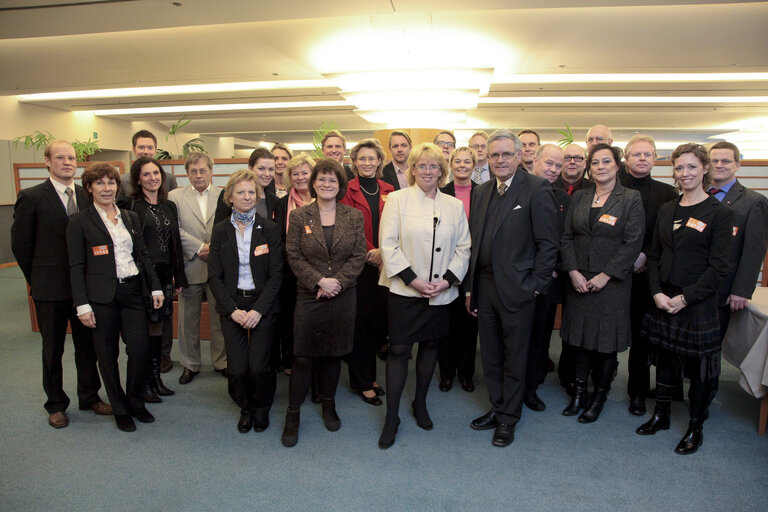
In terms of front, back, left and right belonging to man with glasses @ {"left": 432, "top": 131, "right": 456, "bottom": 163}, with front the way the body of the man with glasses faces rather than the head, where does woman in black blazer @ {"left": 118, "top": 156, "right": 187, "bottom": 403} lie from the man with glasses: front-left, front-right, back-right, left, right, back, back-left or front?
front-right

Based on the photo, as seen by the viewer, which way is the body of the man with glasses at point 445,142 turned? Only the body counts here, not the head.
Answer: toward the camera

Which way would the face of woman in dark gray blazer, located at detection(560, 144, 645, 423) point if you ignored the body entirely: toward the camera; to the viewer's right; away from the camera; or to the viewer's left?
toward the camera

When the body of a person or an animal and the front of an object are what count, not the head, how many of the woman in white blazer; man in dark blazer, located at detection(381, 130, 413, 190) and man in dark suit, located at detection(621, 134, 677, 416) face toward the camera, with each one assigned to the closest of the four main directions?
3

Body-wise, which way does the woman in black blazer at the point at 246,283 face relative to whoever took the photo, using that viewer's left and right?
facing the viewer

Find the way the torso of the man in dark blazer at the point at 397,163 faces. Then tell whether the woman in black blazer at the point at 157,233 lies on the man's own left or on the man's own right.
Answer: on the man's own right

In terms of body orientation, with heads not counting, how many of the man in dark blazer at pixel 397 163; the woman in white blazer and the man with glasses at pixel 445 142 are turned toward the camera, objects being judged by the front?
3

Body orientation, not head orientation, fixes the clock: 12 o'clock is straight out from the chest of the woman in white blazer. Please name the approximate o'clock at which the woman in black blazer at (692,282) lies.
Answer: The woman in black blazer is roughly at 9 o'clock from the woman in white blazer.

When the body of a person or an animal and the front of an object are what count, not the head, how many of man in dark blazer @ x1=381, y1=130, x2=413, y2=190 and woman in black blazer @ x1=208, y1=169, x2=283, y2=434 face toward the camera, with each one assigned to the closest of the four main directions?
2

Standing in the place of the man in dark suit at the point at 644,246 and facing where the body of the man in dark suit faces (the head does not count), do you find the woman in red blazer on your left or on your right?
on your right

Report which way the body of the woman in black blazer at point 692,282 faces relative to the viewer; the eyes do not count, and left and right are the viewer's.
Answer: facing the viewer and to the left of the viewer

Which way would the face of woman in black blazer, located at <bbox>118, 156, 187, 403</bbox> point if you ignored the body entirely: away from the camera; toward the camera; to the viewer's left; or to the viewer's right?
toward the camera

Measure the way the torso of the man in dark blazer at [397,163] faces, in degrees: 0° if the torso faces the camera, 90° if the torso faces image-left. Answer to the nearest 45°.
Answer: approximately 0°

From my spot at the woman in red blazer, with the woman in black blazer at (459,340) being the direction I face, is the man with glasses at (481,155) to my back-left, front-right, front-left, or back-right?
front-left

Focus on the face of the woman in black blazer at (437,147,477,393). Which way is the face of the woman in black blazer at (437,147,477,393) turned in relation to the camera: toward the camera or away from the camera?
toward the camera
